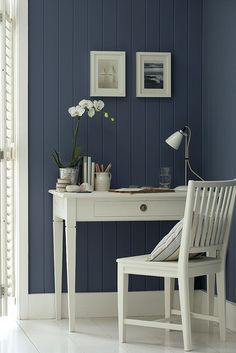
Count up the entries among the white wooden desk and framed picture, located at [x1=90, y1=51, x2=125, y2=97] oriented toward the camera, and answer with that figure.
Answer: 2

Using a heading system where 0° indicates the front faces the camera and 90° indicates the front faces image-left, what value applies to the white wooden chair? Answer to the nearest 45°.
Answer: approximately 135°

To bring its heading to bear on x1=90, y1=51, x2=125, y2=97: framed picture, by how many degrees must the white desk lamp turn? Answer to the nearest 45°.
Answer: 0° — it already faces it

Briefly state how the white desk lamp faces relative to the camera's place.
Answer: facing to the left of the viewer

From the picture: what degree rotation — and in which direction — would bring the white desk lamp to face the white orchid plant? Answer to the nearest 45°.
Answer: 0° — it already faces it

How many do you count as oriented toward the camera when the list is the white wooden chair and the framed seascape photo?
1
